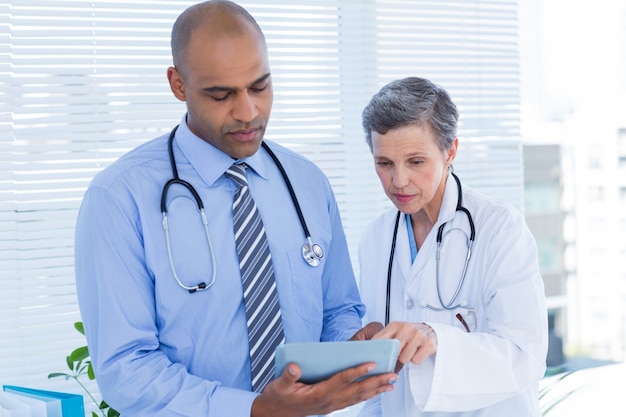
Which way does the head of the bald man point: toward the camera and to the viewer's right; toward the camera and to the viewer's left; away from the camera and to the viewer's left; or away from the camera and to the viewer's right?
toward the camera and to the viewer's right

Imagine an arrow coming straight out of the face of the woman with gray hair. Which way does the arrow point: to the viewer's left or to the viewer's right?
to the viewer's left

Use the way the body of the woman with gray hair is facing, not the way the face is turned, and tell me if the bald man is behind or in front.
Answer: in front

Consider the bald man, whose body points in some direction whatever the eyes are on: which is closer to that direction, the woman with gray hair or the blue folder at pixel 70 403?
the woman with gray hair

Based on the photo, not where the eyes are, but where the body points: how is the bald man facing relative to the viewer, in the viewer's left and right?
facing the viewer and to the right of the viewer

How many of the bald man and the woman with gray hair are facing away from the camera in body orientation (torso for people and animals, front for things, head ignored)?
0

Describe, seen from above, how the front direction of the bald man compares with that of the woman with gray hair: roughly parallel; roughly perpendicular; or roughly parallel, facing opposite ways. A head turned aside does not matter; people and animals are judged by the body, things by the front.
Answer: roughly perpendicular

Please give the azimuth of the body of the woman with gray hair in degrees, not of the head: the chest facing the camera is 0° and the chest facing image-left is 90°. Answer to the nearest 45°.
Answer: approximately 45°

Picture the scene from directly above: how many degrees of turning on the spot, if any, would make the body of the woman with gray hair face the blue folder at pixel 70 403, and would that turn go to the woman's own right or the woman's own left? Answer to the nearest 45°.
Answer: approximately 45° to the woman's own right
